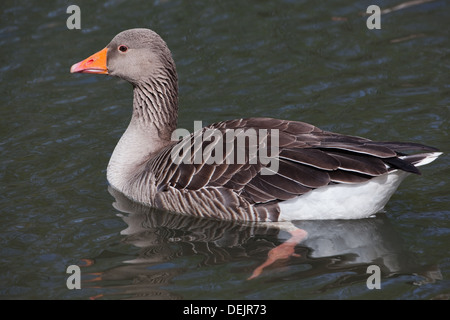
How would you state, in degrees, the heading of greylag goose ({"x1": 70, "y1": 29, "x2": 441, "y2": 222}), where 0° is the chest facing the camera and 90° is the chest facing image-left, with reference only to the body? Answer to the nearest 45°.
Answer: approximately 90°
